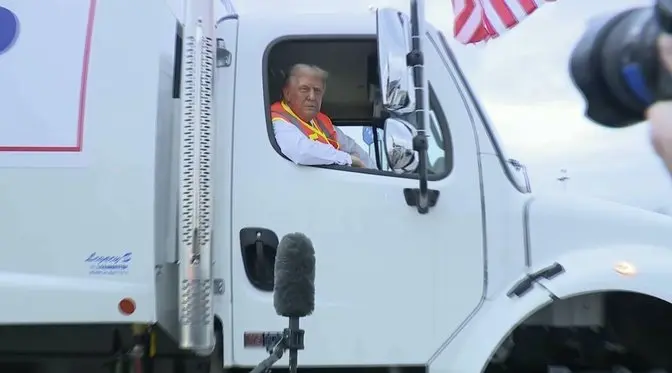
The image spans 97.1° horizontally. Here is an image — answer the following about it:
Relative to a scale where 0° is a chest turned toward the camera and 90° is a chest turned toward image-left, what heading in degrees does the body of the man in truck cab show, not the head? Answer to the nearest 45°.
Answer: approximately 315°

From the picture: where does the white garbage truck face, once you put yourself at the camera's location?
facing to the right of the viewer
